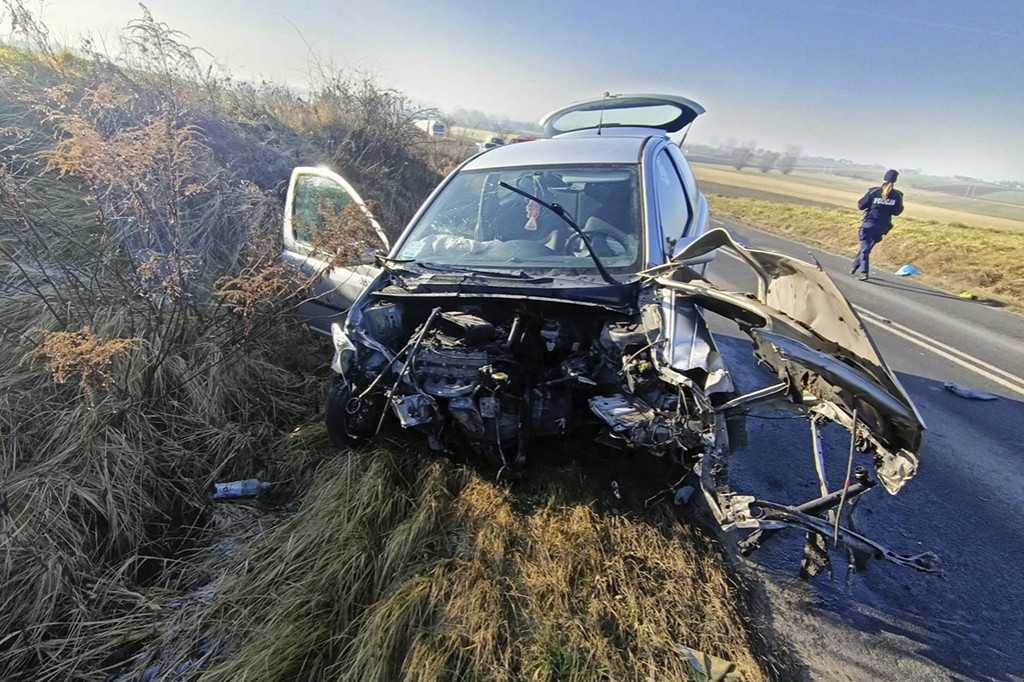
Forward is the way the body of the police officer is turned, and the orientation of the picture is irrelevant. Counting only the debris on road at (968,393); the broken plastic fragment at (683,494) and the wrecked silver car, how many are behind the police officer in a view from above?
3

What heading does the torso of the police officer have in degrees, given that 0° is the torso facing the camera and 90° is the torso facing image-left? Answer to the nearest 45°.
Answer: approximately 180°

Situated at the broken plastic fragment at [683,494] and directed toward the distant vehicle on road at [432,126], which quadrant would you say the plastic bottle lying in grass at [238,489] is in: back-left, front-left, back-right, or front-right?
front-left

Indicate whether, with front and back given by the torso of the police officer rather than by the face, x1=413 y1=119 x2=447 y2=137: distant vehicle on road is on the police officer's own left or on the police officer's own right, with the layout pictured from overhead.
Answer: on the police officer's own left

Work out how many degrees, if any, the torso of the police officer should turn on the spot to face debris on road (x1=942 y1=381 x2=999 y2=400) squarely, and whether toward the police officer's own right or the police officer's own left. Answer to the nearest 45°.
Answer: approximately 180°

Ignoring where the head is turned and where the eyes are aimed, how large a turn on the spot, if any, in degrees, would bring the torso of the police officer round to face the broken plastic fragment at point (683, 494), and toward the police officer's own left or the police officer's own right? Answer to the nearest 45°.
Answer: approximately 180°

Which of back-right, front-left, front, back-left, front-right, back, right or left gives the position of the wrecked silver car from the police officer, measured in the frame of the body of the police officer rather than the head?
back

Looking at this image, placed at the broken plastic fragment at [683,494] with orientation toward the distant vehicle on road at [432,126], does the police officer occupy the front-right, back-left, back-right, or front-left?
front-right

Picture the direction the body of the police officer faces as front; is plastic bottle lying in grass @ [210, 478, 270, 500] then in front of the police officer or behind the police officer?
behind

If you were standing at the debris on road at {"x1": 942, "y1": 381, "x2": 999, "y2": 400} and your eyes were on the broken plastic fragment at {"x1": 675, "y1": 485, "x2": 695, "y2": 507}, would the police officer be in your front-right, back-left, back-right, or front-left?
back-right
